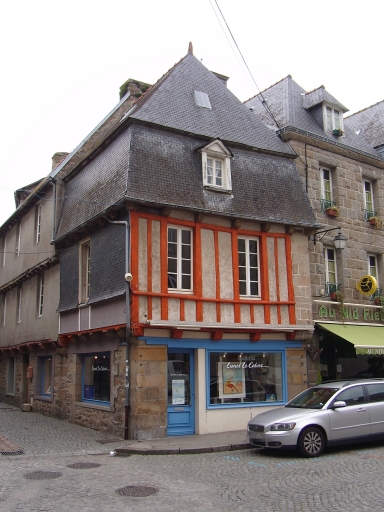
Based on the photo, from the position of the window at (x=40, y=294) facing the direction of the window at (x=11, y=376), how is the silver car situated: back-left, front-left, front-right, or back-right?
back-right

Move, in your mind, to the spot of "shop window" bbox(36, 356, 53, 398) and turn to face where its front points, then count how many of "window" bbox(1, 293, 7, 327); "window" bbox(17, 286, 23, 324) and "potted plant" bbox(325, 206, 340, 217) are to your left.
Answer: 1

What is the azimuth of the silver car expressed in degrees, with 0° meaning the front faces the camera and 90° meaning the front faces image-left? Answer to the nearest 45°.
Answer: approximately 45°

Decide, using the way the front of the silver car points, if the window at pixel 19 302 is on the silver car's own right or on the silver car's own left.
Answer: on the silver car's own right

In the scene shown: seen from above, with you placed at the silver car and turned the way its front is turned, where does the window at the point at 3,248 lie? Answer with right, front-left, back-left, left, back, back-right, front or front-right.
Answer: right

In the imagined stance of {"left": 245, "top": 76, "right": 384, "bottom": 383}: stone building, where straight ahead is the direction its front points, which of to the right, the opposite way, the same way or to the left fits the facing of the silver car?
to the right

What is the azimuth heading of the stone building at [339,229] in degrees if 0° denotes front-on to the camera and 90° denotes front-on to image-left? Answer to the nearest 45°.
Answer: approximately 315°

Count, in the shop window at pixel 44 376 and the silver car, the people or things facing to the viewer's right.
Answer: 0

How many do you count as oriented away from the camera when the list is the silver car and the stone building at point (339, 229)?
0

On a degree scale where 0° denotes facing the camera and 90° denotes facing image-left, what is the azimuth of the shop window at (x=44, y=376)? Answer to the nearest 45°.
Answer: approximately 45°

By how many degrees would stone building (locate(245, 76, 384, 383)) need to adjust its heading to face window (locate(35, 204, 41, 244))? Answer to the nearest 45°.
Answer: approximately 135° to its right

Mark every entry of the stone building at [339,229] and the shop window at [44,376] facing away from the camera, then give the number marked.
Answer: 0

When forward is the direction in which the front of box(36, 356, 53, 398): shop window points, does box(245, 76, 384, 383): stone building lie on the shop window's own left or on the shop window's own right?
on the shop window's own left
